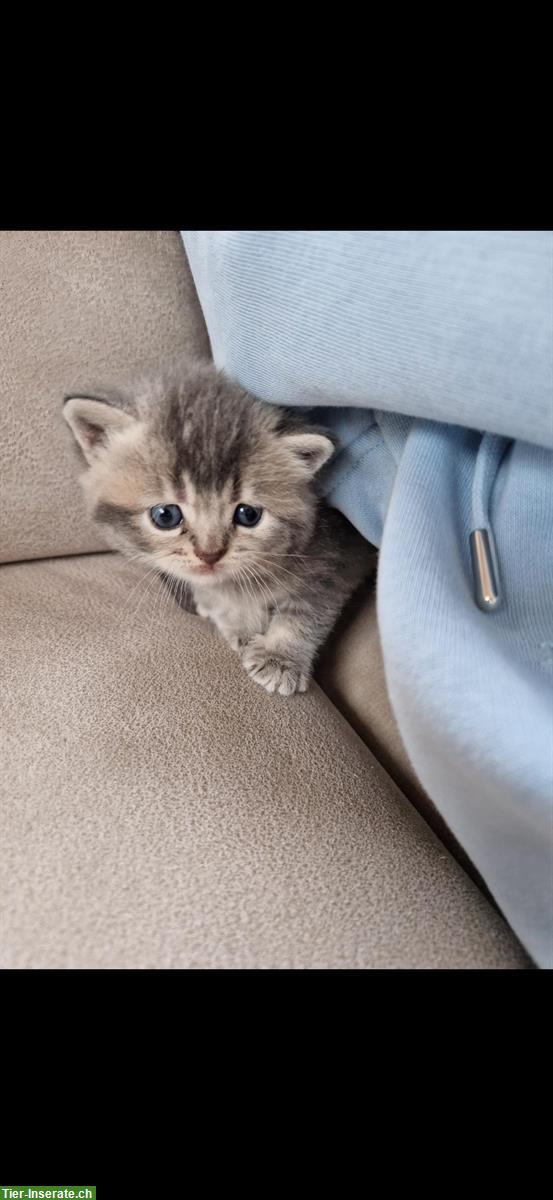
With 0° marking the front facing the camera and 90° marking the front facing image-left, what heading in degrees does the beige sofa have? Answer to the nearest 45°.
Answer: approximately 0°
